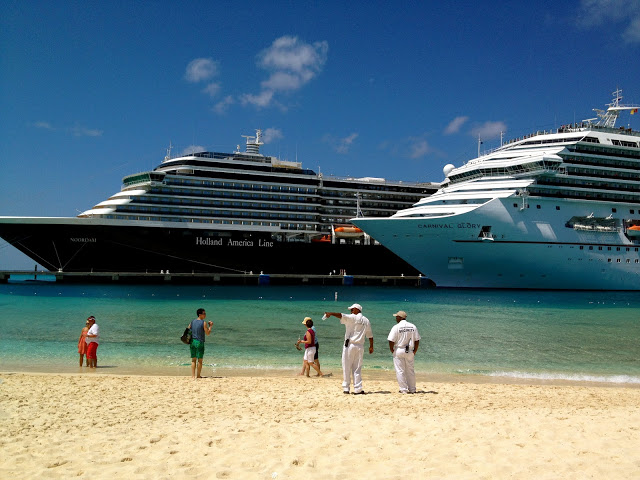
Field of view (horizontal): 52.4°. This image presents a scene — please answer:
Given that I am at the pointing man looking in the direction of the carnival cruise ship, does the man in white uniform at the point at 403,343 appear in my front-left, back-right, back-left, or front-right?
front-right

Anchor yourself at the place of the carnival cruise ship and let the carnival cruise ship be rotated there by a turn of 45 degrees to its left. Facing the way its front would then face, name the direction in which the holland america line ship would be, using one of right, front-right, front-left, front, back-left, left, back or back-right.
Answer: right

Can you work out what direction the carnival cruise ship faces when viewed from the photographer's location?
facing the viewer and to the left of the viewer

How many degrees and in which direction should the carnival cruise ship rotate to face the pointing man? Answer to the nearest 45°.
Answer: approximately 45° to its left

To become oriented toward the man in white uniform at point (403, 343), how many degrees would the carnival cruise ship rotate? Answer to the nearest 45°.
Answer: approximately 45° to its left

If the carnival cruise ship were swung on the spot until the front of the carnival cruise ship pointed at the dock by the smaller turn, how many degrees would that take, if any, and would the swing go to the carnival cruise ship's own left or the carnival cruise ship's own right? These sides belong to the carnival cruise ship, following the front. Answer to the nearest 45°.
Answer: approximately 45° to the carnival cruise ship's own right
